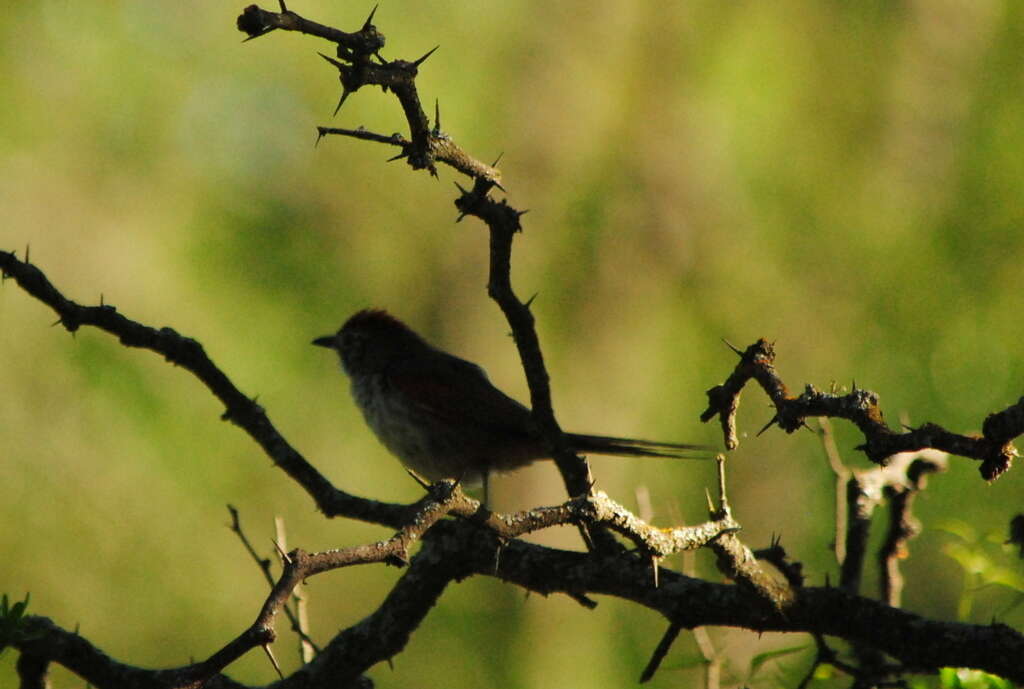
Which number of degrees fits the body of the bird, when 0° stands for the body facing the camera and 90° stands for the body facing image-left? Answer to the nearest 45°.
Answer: approximately 90°
